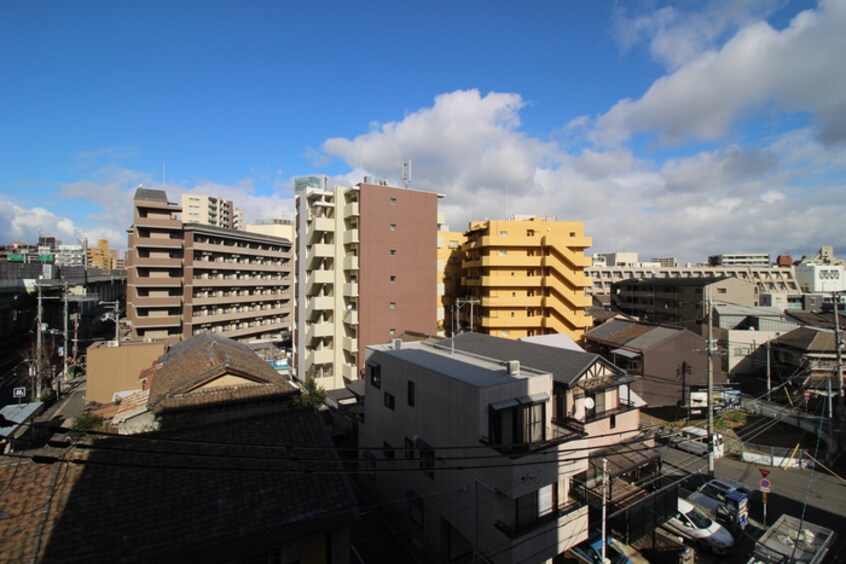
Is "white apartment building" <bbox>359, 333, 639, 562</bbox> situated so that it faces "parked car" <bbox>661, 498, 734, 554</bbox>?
no

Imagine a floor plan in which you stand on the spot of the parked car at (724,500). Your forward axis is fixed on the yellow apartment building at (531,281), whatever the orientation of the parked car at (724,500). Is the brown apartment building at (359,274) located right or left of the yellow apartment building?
left

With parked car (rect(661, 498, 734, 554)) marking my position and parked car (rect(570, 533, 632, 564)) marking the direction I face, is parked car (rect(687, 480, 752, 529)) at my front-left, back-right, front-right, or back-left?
back-right

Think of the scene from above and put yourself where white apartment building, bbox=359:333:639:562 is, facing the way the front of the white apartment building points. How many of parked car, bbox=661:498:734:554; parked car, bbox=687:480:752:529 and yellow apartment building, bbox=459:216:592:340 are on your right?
0

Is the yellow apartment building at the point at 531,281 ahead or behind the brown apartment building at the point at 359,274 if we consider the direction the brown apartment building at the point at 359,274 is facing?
behind

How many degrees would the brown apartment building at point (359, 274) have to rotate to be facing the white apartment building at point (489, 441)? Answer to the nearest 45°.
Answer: approximately 45° to its left

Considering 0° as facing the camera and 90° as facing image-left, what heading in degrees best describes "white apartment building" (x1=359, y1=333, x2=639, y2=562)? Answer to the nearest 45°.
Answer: approximately 315°

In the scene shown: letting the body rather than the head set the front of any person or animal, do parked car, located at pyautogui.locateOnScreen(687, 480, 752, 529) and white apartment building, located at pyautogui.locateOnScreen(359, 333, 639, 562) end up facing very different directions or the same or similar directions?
very different directions

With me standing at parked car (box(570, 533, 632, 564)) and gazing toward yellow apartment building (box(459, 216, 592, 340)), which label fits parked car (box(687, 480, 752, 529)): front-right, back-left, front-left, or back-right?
front-right

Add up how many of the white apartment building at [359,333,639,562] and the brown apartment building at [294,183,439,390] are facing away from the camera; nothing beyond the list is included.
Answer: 0

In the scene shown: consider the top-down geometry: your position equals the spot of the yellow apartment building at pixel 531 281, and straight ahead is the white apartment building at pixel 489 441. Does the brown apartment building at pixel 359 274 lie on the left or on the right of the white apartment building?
right

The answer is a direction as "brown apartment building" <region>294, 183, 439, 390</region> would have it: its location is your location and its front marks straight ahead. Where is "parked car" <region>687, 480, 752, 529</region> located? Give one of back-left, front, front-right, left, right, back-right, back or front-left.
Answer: left

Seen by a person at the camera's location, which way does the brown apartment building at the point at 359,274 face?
facing the viewer and to the left of the viewer

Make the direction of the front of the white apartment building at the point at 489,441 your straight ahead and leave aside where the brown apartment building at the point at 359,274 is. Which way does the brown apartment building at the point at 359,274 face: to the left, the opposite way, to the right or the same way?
to the right

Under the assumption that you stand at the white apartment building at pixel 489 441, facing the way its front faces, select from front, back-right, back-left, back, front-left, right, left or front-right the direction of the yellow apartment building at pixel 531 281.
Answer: back-left

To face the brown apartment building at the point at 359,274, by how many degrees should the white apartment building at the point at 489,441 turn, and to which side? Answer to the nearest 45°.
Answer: approximately 180°
